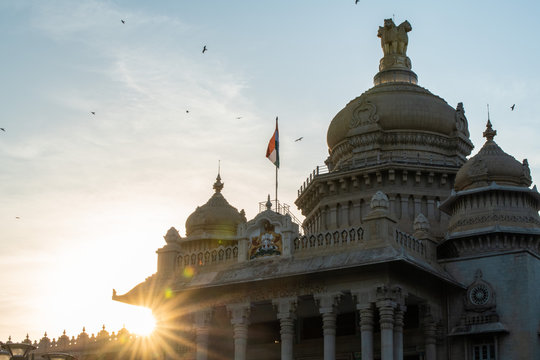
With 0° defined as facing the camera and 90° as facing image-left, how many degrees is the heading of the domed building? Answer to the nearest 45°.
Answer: approximately 45°
